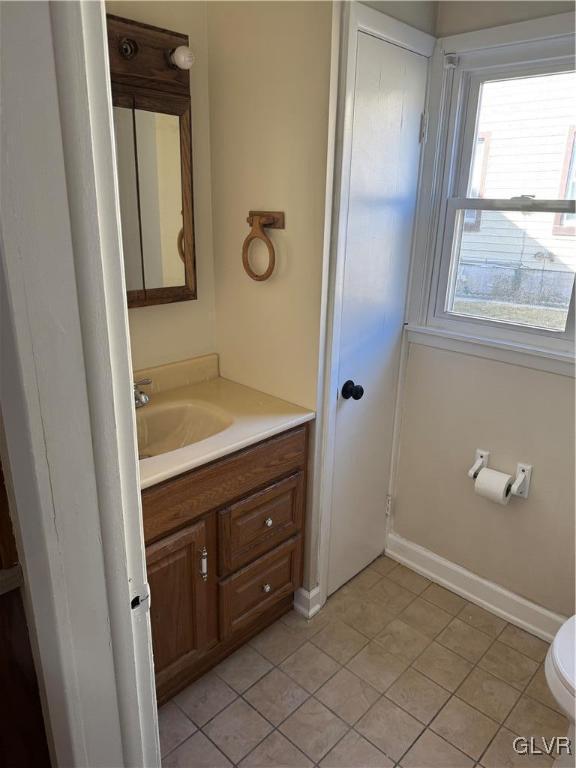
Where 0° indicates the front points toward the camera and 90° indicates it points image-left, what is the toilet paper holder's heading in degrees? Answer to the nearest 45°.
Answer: approximately 45°

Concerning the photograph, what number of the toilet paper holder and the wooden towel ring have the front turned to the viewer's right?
0

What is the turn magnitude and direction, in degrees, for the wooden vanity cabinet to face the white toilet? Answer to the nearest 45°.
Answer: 0° — it already faces it

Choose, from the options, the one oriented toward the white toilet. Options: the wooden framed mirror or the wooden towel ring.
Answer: the wooden framed mirror

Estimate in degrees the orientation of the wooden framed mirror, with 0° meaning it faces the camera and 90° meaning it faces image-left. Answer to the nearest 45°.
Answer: approximately 315°

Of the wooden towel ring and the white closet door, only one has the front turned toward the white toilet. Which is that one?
the white closet door

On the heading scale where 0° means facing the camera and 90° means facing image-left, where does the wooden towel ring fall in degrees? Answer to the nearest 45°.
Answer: approximately 45°

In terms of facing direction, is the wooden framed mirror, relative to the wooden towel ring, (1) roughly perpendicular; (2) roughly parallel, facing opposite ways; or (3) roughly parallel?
roughly perpendicular

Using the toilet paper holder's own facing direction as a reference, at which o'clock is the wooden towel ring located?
The wooden towel ring is roughly at 1 o'clock from the toilet paper holder.

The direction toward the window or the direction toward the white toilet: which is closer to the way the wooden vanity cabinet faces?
the white toilet

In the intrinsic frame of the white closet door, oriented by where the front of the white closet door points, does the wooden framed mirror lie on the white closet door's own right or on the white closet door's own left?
on the white closet door's own right

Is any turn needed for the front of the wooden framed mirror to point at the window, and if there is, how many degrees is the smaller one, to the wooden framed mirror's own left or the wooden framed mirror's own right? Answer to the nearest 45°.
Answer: approximately 45° to the wooden framed mirror's own left
